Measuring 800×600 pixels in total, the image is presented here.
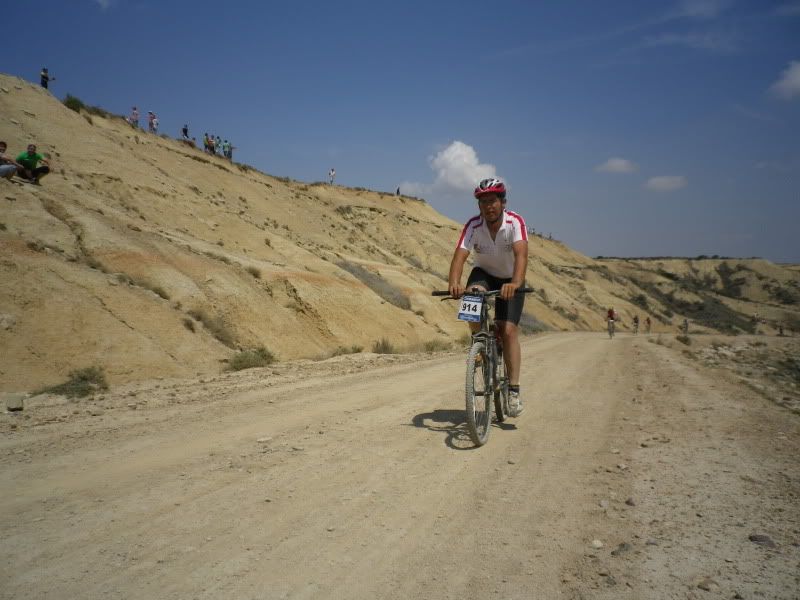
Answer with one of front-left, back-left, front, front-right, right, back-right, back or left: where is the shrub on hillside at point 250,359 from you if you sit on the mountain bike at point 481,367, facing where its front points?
back-right

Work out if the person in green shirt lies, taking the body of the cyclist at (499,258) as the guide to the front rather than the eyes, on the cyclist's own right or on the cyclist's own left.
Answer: on the cyclist's own right

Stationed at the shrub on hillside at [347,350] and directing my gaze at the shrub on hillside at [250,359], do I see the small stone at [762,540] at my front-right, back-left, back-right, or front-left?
front-left

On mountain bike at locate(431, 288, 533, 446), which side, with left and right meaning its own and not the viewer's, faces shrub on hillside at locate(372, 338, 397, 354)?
back

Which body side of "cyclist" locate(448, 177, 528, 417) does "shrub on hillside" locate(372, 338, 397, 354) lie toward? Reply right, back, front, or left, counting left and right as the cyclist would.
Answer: back

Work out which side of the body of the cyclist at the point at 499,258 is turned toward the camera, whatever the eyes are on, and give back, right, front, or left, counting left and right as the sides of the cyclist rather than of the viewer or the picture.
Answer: front

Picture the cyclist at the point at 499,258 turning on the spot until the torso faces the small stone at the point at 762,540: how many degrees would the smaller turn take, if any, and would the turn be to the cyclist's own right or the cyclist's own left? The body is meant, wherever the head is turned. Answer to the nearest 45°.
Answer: approximately 45° to the cyclist's own left

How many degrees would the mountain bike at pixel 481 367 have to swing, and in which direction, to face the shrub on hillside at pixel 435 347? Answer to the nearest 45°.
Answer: approximately 180°

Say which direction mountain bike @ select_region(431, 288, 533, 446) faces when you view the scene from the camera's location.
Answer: facing the viewer

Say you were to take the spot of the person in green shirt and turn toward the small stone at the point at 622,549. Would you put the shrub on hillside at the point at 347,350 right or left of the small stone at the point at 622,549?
left

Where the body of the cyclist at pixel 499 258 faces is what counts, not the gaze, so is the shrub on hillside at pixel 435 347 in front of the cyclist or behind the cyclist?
behind
